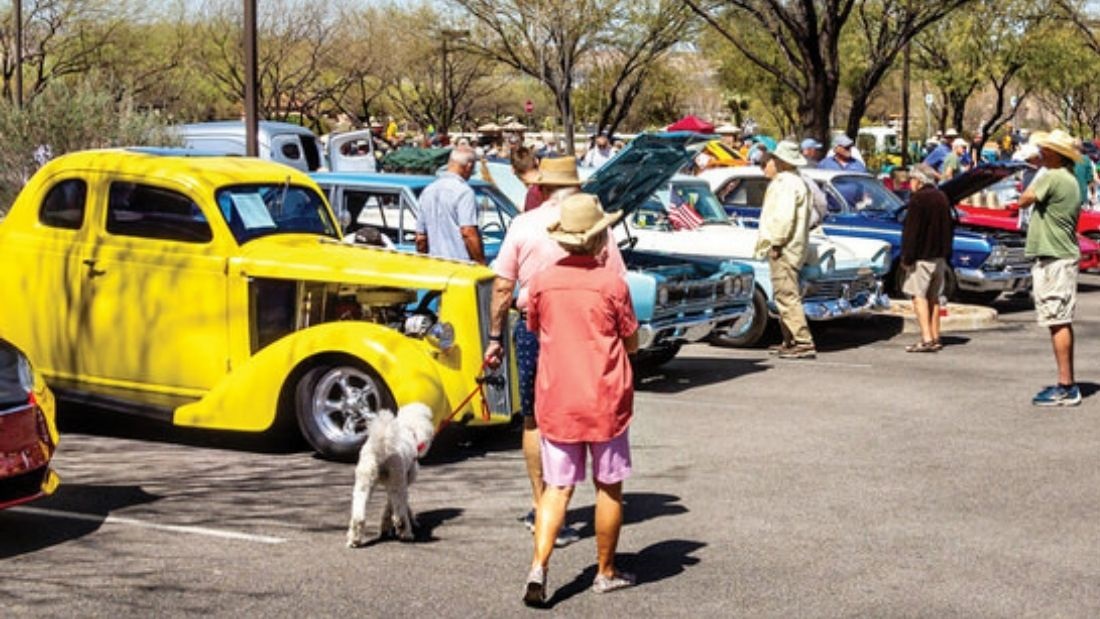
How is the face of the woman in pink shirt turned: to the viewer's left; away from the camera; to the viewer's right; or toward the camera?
away from the camera

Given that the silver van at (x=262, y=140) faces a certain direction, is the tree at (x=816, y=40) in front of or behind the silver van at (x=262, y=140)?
in front

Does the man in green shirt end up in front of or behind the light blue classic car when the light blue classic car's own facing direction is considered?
in front

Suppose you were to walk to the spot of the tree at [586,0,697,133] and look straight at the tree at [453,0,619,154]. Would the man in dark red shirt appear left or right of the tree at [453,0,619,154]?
left

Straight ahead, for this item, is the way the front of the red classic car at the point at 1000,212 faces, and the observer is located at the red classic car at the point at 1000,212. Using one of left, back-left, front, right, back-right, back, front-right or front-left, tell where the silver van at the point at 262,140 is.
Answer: back-right

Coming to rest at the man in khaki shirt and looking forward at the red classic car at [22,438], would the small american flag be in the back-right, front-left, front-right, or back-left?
back-right

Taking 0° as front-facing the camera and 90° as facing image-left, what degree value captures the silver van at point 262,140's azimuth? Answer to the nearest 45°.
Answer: approximately 315°

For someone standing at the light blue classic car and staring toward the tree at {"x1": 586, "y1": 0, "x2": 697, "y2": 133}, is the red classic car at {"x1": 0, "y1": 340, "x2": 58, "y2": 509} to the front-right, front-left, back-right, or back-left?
back-left

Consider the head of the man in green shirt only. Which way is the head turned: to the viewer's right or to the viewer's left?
to the viewer's left

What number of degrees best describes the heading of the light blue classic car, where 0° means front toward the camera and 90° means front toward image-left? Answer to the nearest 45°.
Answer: approximately 315°

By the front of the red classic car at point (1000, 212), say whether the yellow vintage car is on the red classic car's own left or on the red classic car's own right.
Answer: on the red classic car's own right

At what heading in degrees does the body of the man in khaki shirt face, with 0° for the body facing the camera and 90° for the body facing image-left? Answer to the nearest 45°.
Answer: approximately 90°

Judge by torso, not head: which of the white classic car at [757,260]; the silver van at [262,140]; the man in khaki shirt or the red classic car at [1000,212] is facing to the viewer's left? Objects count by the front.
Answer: the man in khaki shirt
